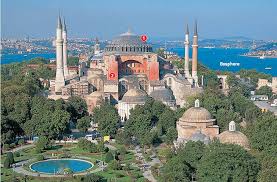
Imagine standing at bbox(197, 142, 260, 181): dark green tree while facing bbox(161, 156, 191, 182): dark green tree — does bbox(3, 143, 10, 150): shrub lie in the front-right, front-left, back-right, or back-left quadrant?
front-right

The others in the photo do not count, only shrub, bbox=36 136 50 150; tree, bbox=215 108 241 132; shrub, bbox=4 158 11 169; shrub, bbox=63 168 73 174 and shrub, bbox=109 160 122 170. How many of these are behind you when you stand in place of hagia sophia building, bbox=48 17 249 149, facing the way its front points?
0

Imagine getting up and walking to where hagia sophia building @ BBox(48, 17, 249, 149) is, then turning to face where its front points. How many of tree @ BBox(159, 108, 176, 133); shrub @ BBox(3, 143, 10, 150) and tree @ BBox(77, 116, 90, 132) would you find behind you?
0

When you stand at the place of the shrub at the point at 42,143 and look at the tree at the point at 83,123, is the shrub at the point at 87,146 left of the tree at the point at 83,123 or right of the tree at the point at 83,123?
right

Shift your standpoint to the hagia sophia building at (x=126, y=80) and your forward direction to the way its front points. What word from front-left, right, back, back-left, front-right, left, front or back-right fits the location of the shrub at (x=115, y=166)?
front

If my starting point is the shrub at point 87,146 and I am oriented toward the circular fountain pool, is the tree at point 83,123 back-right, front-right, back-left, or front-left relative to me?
back-right

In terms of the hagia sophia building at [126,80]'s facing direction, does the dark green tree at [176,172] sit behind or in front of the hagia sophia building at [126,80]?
in front

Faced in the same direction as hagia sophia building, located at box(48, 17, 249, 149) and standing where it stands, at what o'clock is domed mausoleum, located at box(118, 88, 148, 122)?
The domed mausoleum is roughly at 12 o'clock from the hagia sophia building.

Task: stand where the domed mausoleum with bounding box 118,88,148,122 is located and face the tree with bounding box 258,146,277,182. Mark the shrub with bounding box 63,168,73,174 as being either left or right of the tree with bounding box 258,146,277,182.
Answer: right

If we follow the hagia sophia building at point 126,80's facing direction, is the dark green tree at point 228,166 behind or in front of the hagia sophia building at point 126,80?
in front

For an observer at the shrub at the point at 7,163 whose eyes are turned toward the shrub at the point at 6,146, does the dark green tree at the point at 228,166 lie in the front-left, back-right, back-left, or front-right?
back-right

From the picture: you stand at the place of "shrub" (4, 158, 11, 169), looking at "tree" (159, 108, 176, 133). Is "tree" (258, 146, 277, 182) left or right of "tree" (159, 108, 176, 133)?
right
